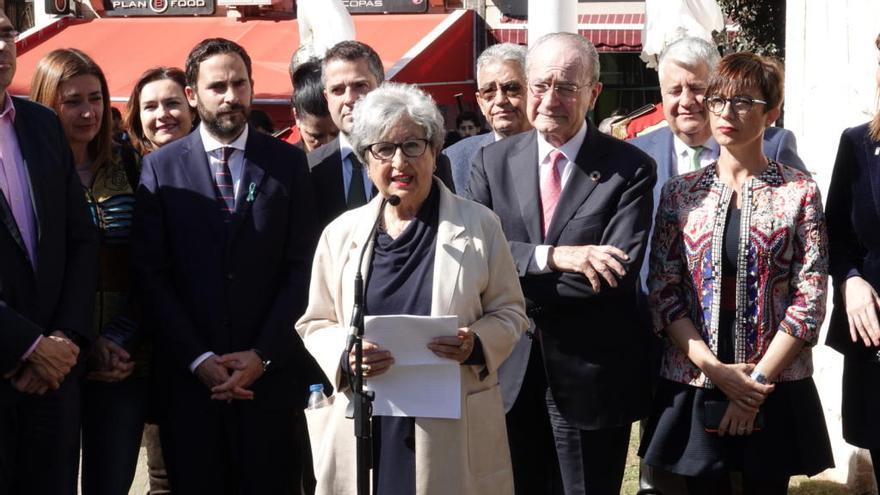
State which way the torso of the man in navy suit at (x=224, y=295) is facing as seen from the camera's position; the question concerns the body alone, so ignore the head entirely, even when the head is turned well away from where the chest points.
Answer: toward the camera

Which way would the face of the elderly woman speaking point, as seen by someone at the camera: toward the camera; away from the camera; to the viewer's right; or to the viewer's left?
toward the camera

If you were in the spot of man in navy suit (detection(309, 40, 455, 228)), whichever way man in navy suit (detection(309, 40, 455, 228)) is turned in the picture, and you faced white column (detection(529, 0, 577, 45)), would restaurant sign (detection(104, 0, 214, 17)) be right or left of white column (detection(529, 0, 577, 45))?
left

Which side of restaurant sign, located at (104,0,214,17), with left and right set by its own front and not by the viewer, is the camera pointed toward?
front

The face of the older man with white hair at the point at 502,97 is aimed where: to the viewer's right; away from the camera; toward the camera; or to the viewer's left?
toward the camera

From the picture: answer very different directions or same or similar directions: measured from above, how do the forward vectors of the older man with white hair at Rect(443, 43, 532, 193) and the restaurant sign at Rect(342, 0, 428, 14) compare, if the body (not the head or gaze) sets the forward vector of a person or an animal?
same or similar directions

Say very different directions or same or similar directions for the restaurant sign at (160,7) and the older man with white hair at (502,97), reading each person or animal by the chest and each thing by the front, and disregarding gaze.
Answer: same or similar directions

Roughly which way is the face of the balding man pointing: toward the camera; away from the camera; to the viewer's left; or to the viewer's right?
toward the camera

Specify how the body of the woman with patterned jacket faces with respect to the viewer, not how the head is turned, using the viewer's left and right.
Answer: facing the viewer

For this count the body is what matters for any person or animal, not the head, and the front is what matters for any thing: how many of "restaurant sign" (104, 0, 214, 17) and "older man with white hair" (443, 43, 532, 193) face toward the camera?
2

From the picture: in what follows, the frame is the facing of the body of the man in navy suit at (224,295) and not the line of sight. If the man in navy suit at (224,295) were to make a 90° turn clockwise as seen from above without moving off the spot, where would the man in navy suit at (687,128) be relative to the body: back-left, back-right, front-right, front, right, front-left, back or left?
back

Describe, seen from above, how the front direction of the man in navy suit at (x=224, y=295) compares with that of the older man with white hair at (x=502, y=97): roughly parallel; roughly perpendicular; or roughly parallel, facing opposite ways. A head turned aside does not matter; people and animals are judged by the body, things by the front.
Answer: roughly parallel
